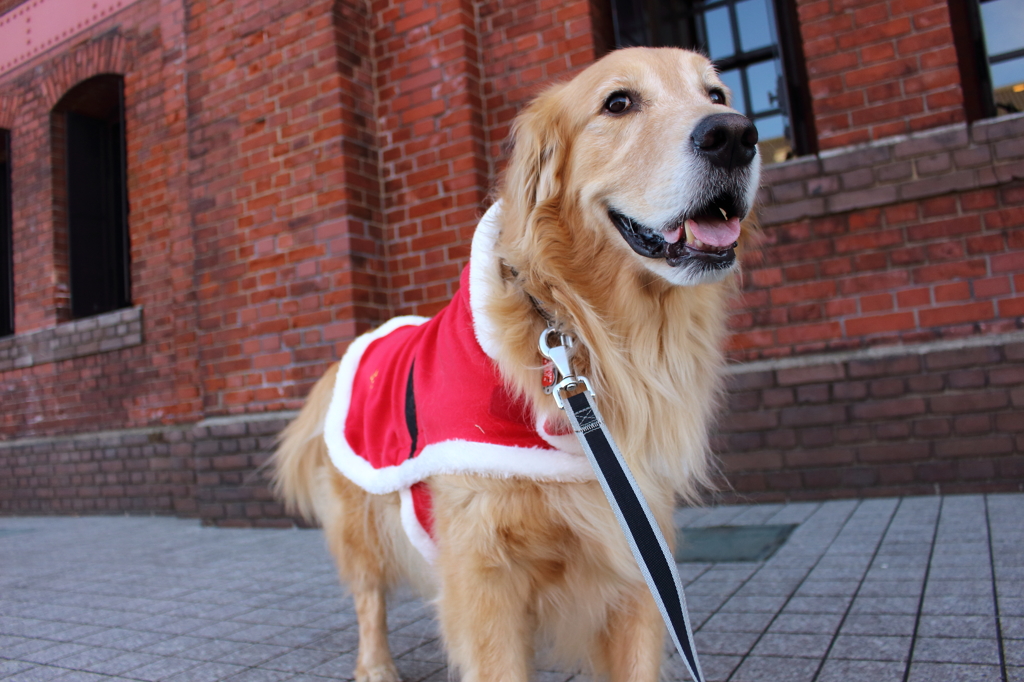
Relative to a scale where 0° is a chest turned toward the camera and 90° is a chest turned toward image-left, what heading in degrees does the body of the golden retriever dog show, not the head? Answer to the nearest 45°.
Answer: approximately 315°

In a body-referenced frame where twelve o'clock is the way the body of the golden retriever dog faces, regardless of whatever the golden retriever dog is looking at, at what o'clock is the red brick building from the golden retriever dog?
The red brick building is roughly at 7 o'clock from the golden retriever dog.
